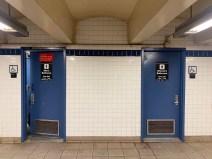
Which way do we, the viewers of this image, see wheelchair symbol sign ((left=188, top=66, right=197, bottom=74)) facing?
facing the viewer

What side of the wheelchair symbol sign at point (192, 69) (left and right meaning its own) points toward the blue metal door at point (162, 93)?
right

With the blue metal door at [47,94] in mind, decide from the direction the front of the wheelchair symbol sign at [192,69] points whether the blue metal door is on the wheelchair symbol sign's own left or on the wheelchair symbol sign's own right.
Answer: on the wheelchair symbol sign's own right
